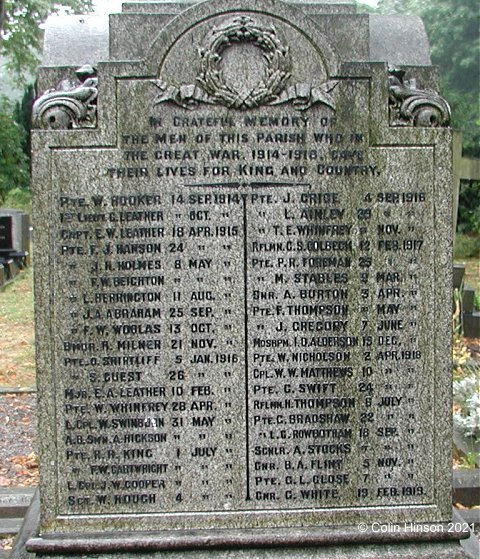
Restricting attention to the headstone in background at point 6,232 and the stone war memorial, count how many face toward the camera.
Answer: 2

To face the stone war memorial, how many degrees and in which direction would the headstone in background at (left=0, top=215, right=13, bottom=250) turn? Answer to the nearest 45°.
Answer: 0° — it already faces it

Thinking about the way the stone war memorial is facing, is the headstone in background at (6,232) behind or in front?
behind

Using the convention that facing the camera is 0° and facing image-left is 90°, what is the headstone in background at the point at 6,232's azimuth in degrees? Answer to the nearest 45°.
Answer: approximately 0°
